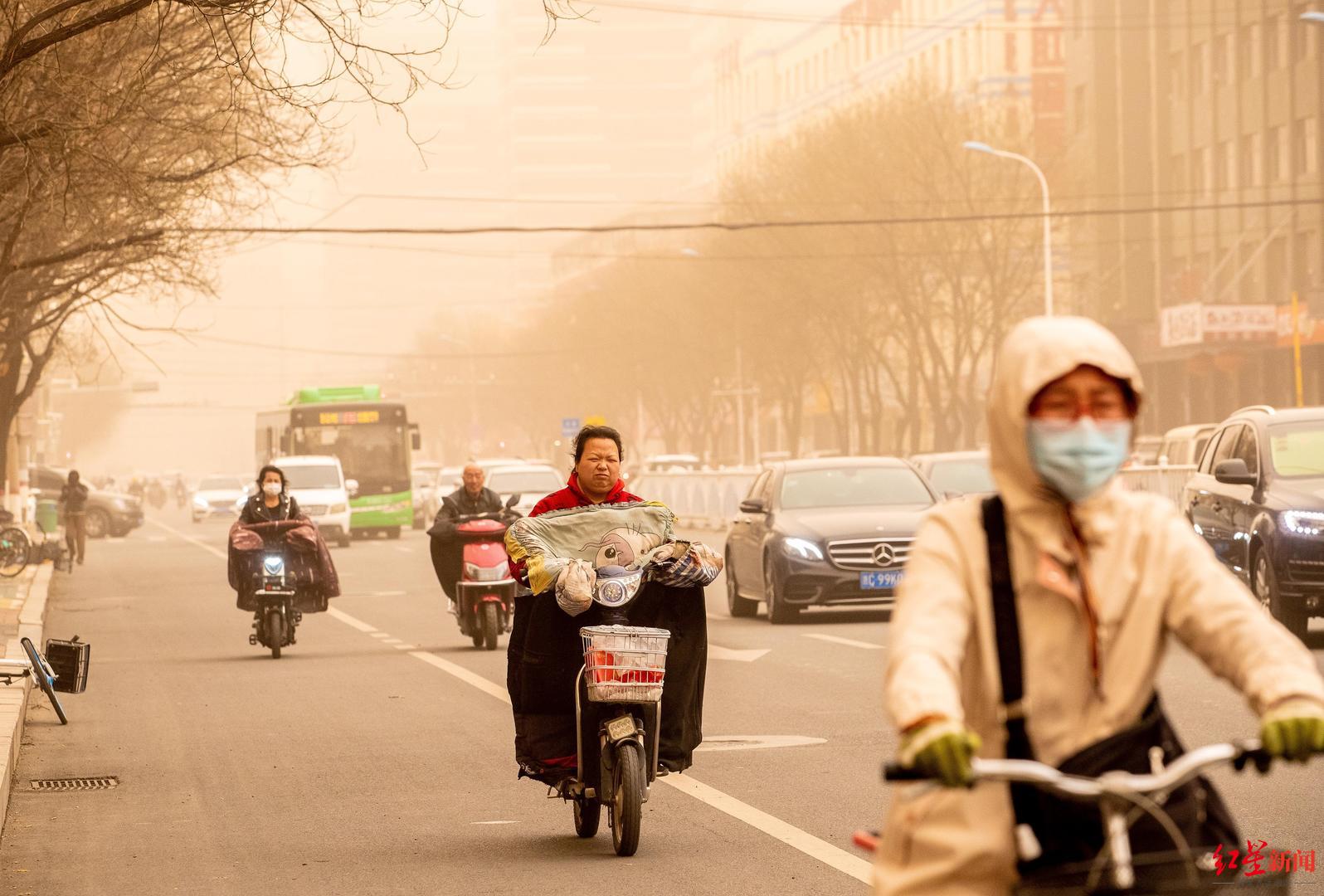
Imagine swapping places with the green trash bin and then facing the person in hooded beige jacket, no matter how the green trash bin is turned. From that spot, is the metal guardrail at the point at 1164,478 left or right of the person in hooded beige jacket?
left

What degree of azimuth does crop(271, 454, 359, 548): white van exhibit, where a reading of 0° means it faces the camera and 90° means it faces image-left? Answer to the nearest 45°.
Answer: approximately 0°

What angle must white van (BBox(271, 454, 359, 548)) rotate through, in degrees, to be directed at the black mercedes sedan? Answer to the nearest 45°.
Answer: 0° — it already faces it

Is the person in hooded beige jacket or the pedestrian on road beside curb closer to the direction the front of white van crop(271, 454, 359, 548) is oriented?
the person in hooded beige jacket

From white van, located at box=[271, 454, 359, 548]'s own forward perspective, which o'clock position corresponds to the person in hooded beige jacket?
The person in hooded beige jacket is roughly at 12 o'clock from the white van.

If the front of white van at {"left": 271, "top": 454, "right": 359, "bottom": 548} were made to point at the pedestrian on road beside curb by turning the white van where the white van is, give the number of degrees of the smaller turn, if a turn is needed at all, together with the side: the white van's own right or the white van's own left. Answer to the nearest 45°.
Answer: approximately 45° to the white van's own right

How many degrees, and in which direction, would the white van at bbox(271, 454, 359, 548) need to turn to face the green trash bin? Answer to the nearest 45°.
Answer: approximately 90° to its right

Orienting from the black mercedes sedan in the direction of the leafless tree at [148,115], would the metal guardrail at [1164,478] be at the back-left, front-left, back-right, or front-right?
back-right
